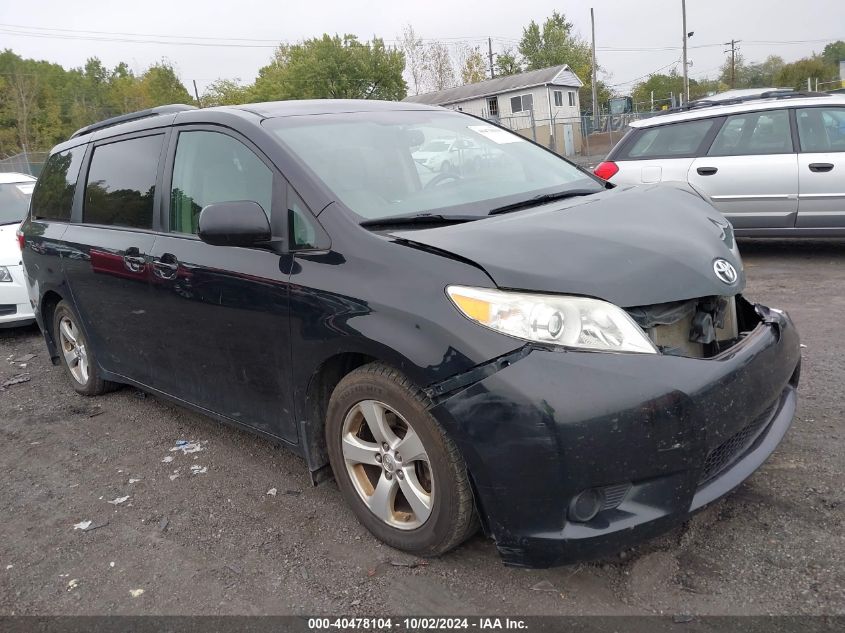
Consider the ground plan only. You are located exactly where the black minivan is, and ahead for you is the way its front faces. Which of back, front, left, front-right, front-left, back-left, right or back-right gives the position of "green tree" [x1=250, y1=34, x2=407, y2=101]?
back-left

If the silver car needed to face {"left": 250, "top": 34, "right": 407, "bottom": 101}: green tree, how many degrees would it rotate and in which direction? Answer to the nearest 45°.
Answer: approximately 135° to its left

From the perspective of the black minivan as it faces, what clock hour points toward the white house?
The white house is roughly at 8 o'clock from the black minivan.

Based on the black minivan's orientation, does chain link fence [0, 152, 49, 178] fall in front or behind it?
behind

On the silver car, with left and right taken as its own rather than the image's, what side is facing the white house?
left

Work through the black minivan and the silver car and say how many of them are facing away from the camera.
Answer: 0

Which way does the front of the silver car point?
to the viewer's right

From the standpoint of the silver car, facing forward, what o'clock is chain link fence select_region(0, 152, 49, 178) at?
The chain link fence is roughly at 7 o'clock from the silver car.

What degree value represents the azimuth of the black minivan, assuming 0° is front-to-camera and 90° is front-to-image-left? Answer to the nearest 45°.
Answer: approximately 315°

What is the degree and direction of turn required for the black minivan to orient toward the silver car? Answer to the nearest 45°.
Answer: approximately 90° to its left
